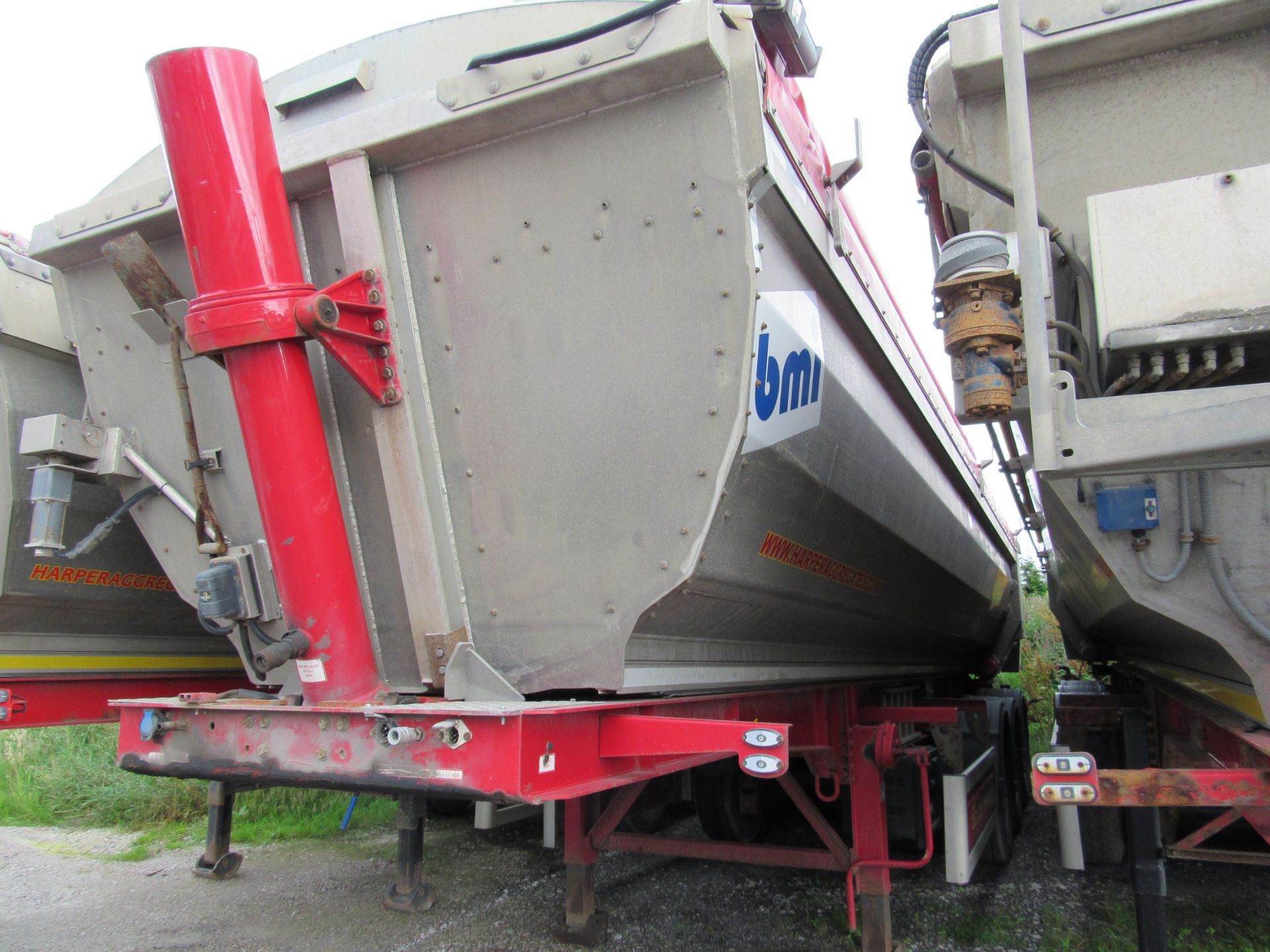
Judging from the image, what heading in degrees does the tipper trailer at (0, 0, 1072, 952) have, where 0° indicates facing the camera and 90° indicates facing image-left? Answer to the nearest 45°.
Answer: approximately 45°

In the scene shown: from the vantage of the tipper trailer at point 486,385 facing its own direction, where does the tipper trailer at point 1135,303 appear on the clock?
the tipper trailer at point 1135,303 is roughly at 8 o'clock from the tipper trailer at point 486,385.
